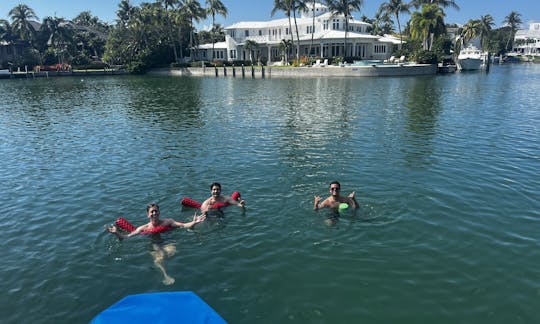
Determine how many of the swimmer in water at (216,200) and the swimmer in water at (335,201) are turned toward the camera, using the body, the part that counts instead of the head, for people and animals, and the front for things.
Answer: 2

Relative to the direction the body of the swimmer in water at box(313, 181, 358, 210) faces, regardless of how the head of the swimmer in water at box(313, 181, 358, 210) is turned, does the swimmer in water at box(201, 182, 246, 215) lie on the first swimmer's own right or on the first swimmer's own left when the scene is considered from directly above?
on the first swimmer's own right

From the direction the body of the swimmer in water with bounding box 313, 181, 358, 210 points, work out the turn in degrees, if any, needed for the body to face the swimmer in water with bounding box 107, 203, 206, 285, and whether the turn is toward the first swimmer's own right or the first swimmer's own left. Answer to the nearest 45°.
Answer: approximately 45° to the first swimmer's own right

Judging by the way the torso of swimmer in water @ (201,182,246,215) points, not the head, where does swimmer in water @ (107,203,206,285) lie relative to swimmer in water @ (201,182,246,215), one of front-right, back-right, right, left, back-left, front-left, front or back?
front-right

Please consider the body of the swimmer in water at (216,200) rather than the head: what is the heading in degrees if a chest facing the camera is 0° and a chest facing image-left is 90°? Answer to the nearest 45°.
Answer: approximately 0°

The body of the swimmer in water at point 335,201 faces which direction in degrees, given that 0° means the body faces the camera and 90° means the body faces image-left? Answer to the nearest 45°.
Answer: approximately 0°

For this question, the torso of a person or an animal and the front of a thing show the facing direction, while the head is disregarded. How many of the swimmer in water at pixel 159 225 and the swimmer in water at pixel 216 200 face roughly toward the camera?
2

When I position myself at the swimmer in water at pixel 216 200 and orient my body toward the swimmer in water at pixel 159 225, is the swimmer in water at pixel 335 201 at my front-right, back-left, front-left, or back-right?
back-left

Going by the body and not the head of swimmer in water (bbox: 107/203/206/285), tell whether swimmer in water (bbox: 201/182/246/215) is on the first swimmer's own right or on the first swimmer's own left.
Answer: on the first swimmer's own left

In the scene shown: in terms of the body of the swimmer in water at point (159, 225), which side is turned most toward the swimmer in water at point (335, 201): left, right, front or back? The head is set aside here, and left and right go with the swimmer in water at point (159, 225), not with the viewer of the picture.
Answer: left
